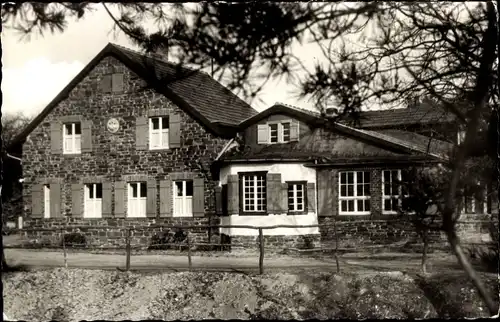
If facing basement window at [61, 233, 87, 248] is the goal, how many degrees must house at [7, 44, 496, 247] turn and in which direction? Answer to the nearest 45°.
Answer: approximately 45° to its right

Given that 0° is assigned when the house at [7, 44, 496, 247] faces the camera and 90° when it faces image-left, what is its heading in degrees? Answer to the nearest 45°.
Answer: approximately 0°
